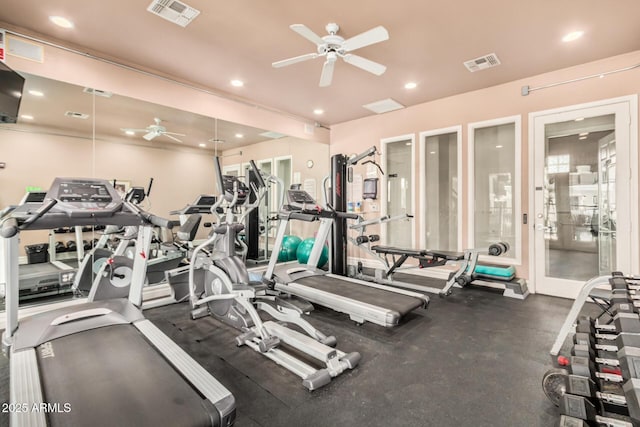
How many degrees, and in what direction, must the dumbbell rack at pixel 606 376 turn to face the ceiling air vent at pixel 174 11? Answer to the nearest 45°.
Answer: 0° — it already faces it

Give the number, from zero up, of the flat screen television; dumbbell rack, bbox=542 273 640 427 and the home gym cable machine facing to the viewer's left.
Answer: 1

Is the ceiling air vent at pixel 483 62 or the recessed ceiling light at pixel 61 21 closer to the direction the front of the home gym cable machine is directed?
the ceiling air vent

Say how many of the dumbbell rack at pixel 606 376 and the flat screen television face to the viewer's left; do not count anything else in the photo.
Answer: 1

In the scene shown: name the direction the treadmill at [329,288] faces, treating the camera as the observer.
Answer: facing away from the viewer and to the left of the viewer

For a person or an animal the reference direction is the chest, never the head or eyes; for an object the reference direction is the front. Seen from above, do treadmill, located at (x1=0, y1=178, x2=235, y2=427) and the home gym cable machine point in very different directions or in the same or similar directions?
very different directions

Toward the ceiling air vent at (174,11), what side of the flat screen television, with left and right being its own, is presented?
front

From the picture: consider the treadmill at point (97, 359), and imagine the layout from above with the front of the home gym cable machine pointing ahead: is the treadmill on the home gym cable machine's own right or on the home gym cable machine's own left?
on the home gym cable machine's own right

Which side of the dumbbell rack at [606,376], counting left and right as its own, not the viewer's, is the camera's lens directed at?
left

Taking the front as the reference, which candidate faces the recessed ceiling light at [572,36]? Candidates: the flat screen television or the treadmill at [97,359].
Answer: the flat screen television

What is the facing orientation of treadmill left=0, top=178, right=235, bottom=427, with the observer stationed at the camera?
facing away from the viewer and to the left of the viewer

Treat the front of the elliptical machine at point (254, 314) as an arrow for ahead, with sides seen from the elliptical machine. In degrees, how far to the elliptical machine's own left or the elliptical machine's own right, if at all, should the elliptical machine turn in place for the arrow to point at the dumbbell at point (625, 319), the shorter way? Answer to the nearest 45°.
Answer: approximately 180°

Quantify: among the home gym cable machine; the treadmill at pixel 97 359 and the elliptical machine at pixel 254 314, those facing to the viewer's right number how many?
1

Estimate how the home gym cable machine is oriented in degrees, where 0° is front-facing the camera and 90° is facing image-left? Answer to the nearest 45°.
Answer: approximately 270°
